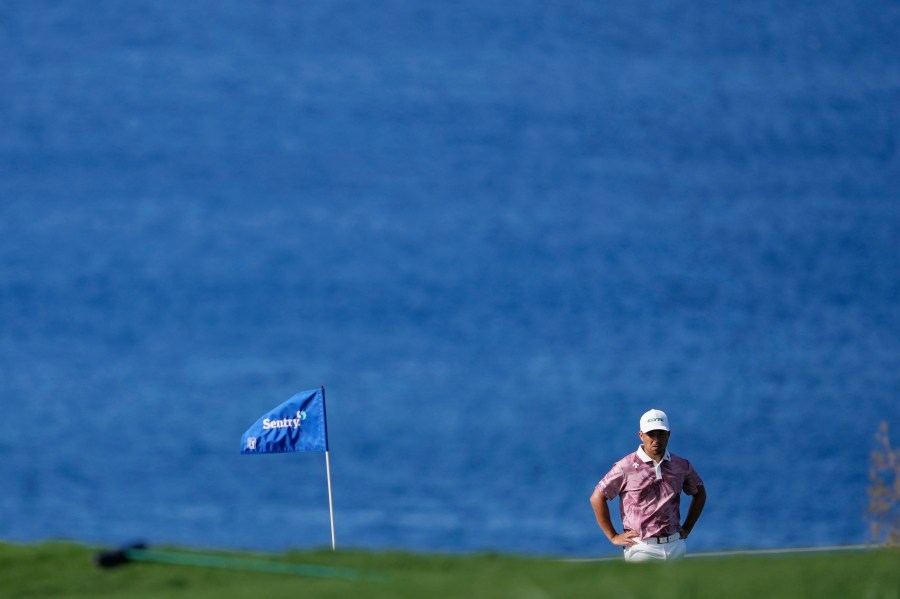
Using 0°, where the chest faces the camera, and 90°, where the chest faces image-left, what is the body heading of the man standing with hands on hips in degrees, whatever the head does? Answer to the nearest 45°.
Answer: approximately 0°

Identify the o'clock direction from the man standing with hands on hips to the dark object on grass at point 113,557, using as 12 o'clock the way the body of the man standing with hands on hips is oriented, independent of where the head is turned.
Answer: The dark object on grass is roughly at 1 o'clock from the man standing with hands on hips.

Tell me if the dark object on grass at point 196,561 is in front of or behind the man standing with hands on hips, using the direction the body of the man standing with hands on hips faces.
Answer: in front
